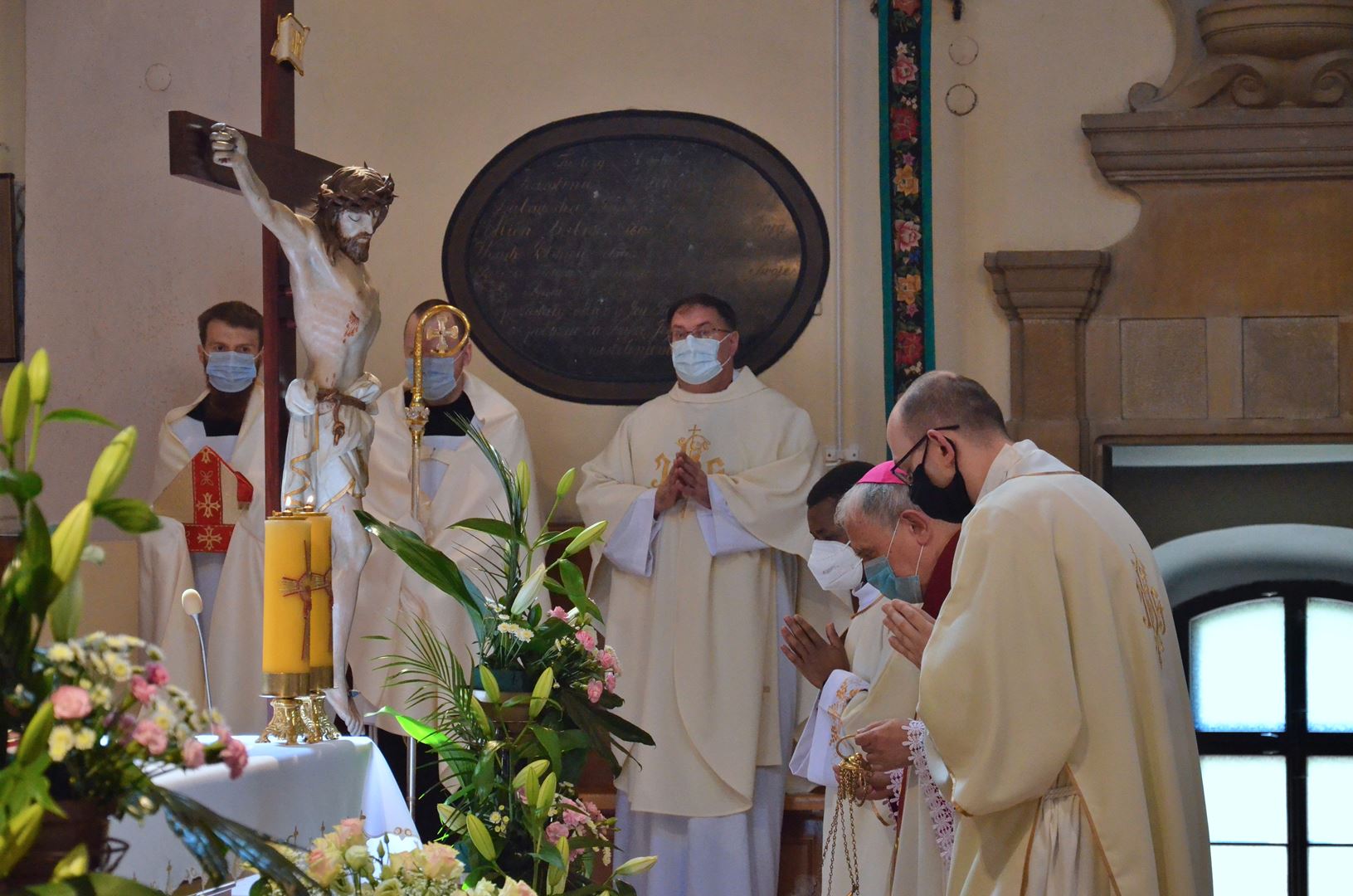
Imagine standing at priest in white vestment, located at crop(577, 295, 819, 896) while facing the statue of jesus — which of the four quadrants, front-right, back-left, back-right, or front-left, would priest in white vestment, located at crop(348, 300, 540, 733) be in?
front-right

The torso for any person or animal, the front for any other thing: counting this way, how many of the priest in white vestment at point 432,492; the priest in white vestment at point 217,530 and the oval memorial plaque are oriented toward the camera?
3

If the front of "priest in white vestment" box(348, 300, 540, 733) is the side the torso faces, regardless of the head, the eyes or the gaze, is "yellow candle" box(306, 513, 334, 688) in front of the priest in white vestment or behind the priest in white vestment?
in front

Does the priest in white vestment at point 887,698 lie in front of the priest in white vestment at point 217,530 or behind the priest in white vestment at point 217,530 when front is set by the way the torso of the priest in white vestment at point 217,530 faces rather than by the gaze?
in front

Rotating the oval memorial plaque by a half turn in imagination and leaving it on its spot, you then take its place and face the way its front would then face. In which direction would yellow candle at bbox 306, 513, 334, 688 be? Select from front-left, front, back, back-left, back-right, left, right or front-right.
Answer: back

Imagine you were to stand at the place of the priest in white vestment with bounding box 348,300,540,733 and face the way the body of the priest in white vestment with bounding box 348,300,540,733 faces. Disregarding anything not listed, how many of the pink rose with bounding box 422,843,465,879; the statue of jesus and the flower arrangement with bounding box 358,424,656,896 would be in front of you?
3

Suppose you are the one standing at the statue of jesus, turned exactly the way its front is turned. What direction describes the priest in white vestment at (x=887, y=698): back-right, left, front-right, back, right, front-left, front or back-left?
front-left

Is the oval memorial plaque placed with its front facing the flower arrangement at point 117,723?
yes

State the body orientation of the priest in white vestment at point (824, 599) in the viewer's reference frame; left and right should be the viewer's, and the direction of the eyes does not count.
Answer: facing the viewer and to the left of the viewer

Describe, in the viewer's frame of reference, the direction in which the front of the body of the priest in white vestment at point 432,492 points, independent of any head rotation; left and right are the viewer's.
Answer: facing the viewer

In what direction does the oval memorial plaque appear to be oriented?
toward the camera

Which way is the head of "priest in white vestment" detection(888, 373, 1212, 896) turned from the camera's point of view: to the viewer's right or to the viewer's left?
to the viewer's left

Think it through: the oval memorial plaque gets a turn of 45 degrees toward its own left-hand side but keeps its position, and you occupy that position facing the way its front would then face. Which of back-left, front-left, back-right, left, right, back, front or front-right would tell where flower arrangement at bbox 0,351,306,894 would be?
front-right

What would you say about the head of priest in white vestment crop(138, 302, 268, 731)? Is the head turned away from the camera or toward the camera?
toward the camera

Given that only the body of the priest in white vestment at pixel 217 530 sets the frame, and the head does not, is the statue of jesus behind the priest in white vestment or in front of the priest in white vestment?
in front
